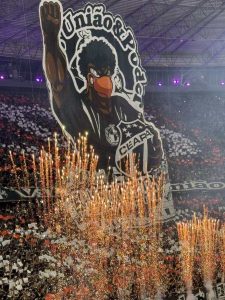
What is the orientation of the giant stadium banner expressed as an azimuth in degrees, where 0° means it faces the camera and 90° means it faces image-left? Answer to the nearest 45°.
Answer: approximately 0°
